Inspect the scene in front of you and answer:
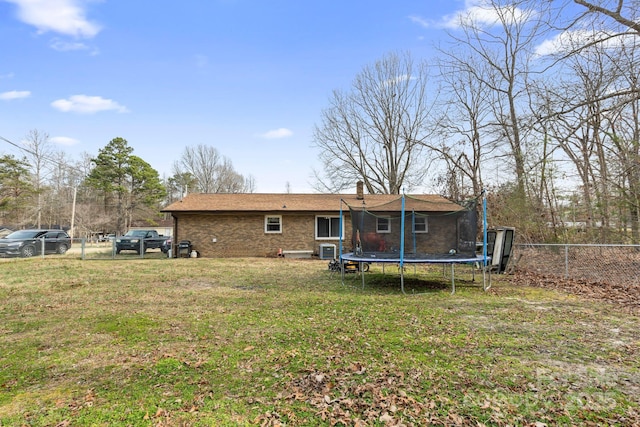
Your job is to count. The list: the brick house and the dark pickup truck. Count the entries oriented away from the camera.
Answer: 1

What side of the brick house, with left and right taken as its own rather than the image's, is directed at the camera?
back

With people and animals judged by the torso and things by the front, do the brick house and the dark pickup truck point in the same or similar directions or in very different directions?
very different directions

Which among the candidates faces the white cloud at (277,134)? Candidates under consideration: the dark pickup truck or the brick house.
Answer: the brick house

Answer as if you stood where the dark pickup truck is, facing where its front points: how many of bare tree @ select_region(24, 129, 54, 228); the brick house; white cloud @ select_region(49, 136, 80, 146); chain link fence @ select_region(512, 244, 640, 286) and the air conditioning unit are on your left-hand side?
3

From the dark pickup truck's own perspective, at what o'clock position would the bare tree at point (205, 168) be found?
The bare tree is roughly at 5 o'clock from the dark pickup truck.

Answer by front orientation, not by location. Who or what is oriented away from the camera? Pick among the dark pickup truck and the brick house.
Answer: the brick house

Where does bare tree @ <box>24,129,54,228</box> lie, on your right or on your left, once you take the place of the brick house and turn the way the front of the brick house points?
on your left

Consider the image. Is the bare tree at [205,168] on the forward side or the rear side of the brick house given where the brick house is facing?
on the forward side

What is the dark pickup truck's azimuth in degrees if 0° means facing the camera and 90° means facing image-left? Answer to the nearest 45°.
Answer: approximately 45°

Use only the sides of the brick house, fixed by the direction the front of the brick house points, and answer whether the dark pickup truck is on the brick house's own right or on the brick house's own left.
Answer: on the brick house's own left

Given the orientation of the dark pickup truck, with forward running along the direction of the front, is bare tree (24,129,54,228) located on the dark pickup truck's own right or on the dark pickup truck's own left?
on the dark pickup truck's own right
